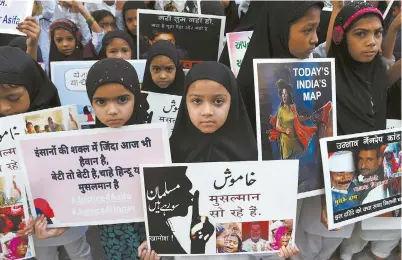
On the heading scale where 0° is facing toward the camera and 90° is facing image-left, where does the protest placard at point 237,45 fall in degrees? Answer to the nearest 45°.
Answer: approximately 0°

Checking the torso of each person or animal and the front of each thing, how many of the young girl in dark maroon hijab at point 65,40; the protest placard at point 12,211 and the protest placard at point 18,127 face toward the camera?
3

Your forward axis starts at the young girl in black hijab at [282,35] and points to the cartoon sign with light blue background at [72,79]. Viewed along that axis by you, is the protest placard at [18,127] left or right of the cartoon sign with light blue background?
left

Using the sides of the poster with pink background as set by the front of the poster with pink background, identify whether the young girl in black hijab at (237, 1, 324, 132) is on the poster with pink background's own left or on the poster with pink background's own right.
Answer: on the poster with pink background's own left

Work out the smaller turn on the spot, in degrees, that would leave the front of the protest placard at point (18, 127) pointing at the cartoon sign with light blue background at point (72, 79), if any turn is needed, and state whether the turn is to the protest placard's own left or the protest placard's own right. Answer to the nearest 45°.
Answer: approximately 180°

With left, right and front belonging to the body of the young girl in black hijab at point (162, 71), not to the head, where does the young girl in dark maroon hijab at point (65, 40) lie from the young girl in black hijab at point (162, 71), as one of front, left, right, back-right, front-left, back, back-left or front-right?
back-right

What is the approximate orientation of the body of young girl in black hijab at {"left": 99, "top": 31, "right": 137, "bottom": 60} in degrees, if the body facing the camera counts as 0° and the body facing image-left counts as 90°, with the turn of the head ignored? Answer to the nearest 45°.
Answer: approximately 0°

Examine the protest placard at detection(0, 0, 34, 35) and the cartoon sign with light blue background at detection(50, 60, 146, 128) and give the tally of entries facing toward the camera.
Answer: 2

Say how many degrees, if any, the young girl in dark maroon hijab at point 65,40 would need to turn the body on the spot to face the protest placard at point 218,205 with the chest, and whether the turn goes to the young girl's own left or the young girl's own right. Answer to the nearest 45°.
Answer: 0° — they already face it

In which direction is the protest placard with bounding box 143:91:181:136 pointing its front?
toward the camera

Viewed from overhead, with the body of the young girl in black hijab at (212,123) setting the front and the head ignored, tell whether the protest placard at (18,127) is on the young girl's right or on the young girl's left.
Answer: on the young girl's right
